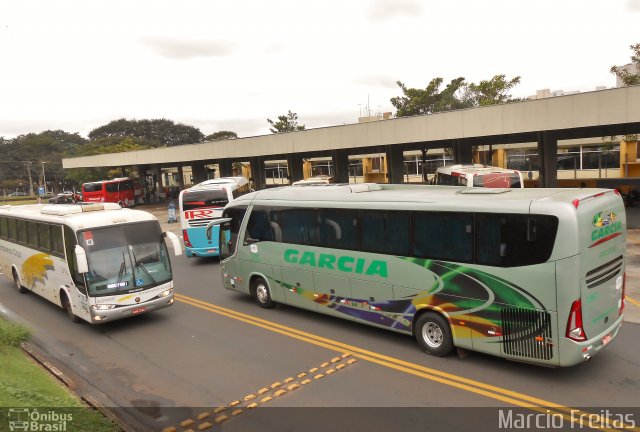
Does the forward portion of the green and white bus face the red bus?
yes

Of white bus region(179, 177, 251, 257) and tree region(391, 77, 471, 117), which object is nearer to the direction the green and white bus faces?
the white bus

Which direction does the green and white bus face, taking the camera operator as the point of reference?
facing away from the viewer and to the left of the viewer
